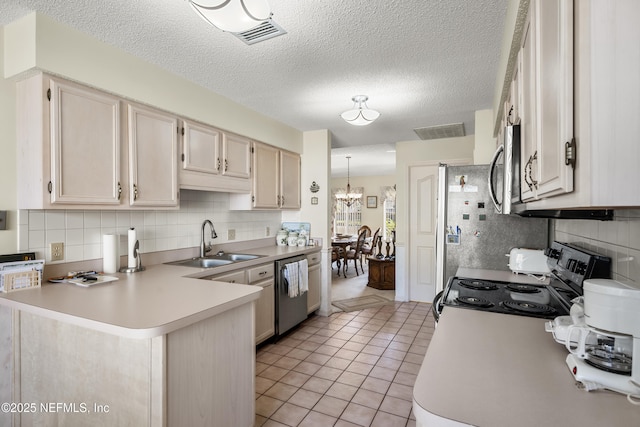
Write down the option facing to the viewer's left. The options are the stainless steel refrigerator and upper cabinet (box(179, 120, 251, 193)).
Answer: the stainless steel refrigerator

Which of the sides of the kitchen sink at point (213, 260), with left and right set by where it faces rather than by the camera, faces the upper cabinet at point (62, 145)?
right

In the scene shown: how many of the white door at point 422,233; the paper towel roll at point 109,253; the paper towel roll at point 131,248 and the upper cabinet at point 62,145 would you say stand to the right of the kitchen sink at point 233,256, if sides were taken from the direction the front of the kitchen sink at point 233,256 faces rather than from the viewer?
3

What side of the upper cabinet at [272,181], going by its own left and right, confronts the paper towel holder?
right

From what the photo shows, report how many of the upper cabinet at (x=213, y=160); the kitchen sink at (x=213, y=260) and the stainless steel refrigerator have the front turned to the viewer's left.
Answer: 1

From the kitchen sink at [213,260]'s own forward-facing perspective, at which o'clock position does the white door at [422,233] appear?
The white door is roughly at 10 o'clock from the kitchen sink.

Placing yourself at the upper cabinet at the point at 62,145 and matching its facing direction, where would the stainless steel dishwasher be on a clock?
The stainless steel dishwasher is roughly at 10 o'clock from the upper cabinet.

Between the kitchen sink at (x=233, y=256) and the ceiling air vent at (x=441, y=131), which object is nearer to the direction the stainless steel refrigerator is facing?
the kitchen sink

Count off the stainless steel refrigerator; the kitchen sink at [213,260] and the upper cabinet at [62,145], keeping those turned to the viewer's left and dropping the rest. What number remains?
1

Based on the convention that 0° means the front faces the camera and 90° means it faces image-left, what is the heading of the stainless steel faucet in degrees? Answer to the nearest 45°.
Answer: approximately 315°

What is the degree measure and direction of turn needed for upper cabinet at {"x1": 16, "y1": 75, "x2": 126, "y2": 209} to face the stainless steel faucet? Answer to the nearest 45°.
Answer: approximately 90° to its left

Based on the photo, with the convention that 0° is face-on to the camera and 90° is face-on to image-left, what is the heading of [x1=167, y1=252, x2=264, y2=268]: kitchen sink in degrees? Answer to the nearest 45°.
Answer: approximately 315°

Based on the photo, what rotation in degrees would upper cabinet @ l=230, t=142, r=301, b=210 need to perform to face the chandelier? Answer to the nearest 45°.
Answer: approximately 90° to its left

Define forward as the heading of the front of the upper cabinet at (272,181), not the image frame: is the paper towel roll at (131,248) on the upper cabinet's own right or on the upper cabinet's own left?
on the upper cabinet's own right

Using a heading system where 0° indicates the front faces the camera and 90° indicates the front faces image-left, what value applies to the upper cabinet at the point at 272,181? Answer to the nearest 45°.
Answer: approximately 315°
